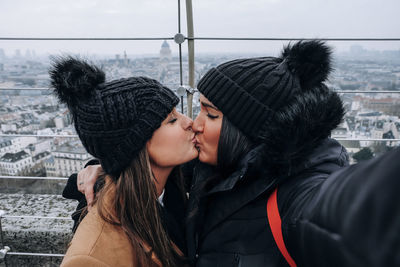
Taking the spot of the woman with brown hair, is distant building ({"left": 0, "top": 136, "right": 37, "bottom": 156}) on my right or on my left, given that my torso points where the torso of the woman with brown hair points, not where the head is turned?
on my left

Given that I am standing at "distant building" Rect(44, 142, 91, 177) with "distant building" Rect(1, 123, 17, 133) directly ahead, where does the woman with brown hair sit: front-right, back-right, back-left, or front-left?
back-left

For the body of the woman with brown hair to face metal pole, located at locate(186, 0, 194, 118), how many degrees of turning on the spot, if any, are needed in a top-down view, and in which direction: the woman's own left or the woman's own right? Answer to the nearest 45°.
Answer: approximately 45° to the woman's own left

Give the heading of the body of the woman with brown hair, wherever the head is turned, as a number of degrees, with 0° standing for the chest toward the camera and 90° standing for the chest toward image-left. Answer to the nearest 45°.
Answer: approximately 270°

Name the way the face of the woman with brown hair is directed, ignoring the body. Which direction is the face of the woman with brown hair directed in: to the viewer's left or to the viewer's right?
to the viewer's right

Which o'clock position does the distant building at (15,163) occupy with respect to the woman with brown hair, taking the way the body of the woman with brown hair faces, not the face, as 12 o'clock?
The distant building is roughly at 8 o'clock from the woman with brown hair.

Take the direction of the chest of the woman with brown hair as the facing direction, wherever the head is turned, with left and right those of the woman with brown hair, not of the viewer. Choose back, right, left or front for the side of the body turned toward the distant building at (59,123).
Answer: left

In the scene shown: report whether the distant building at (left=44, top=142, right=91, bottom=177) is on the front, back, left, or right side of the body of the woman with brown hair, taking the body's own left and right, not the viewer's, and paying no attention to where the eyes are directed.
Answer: left
